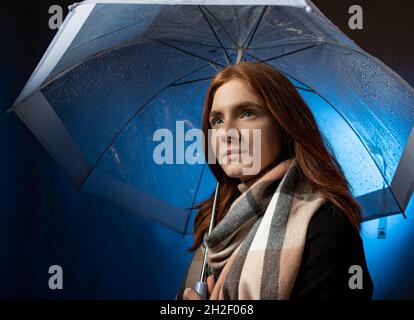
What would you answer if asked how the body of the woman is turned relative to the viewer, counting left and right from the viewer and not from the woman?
facing the viewer and to the left of the viewer

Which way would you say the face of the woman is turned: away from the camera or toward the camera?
toward the camera
